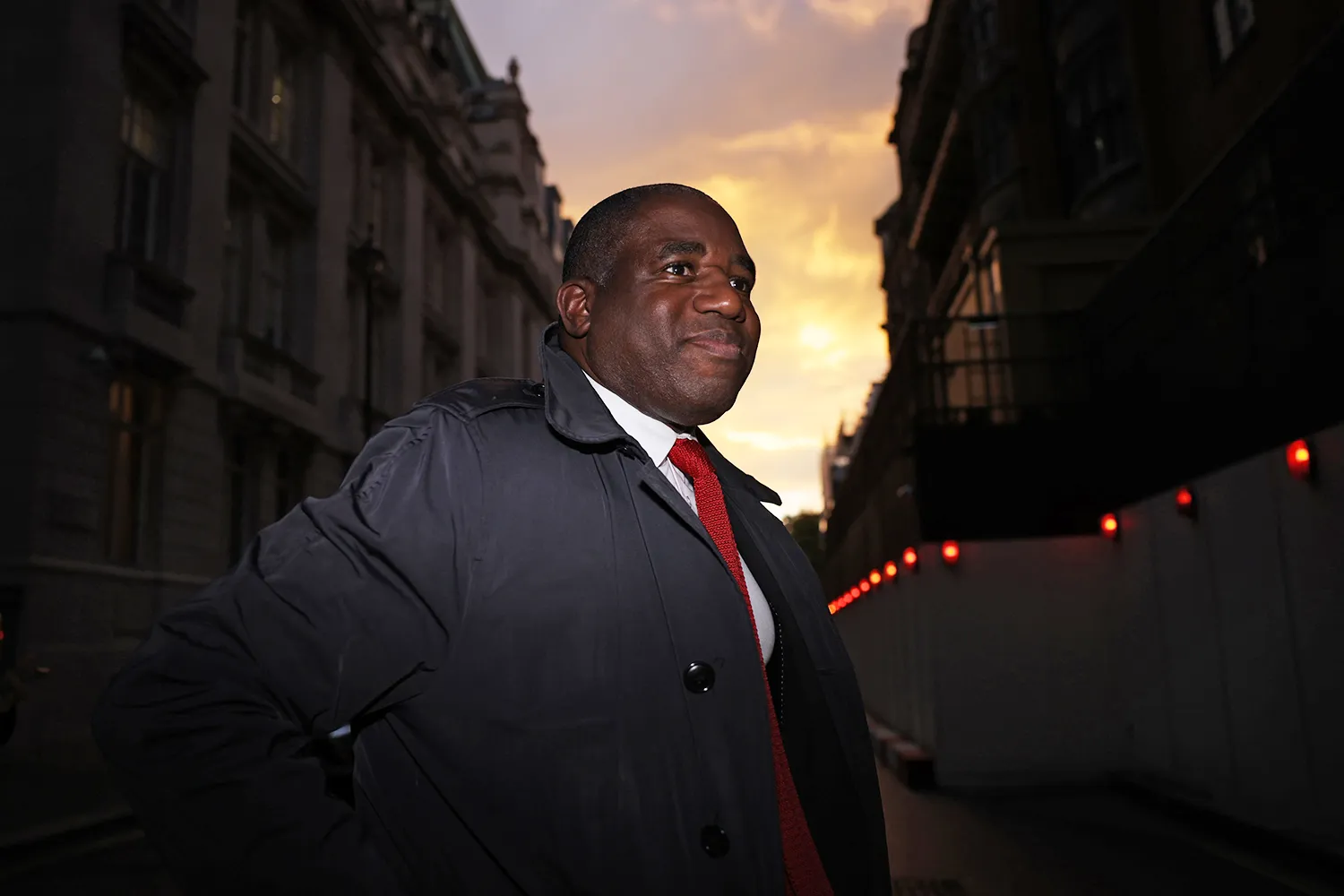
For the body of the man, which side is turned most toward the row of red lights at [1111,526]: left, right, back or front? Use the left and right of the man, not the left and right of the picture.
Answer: left

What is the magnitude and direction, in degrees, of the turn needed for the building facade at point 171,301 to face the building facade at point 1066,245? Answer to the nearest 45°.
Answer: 0° — it already faces it

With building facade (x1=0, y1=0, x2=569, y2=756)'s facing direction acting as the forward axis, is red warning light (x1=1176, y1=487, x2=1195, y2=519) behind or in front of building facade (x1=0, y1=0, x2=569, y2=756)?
in front

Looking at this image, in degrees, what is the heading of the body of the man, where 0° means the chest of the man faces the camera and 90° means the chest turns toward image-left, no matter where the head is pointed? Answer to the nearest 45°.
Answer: approximately 315°

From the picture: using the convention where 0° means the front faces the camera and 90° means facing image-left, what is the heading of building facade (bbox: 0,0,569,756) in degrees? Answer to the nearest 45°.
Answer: approximately 315°

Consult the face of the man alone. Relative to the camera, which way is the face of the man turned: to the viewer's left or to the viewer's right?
to the viewer's right

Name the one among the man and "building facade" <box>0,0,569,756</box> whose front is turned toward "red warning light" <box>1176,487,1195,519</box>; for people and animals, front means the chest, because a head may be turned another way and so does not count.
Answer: the building facade

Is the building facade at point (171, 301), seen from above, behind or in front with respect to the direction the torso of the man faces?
behind

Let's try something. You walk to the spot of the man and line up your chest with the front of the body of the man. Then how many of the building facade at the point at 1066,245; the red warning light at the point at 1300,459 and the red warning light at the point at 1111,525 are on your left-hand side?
3

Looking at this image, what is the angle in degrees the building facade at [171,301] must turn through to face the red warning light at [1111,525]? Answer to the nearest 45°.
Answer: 0° — it already faces it

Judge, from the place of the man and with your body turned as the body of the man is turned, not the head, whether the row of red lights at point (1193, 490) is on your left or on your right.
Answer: on your left

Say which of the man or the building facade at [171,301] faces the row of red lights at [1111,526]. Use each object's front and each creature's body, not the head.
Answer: the building facade

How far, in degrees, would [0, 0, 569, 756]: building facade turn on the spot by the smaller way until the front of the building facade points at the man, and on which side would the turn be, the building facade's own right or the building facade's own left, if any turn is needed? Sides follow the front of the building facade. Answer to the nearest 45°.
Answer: approximately 45° to the building facade's own right

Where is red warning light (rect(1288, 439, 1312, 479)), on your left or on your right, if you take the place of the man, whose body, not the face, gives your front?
on your left

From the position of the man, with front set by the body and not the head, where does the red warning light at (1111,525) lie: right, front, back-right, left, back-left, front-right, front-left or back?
left

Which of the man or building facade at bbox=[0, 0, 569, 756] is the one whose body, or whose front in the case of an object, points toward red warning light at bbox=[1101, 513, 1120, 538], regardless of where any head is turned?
the building facade
